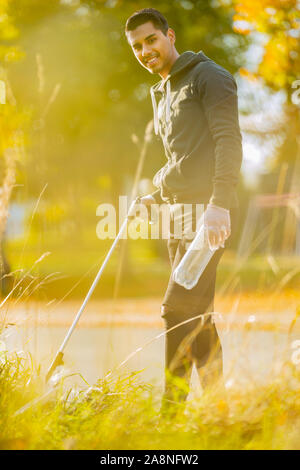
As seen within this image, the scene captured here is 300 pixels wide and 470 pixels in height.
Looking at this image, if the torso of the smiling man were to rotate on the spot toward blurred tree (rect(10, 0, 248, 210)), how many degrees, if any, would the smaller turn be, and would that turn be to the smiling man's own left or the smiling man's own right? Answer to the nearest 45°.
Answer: approximately 135° to the smiling man's own right

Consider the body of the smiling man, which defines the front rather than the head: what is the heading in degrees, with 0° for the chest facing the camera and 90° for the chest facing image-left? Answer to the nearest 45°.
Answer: approximately 45°

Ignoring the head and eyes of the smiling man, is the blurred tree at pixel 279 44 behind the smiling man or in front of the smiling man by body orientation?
behind

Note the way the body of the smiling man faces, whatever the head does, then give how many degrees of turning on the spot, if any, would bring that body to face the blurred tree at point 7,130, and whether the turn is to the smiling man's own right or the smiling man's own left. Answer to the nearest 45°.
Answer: approximately 90° to the smiling man's own right

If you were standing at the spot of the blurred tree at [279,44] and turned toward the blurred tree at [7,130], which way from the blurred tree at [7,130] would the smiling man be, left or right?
left
